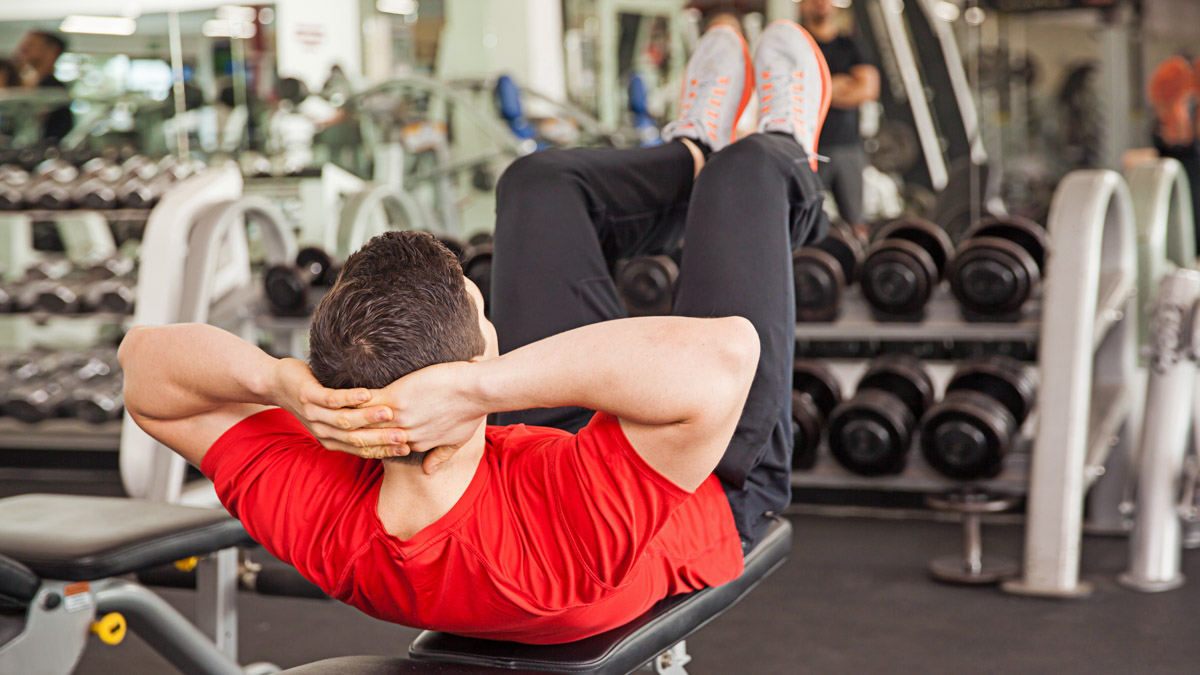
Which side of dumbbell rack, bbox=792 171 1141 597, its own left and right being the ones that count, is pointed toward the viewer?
front

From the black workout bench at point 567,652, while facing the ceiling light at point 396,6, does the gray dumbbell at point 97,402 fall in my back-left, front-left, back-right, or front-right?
front-left

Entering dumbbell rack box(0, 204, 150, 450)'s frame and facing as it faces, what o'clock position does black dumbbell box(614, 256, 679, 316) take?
The black dumbbell is roughly at 9 o'clock from the dumbbell rack.

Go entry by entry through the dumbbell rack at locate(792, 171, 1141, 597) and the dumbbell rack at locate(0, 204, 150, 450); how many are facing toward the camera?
2

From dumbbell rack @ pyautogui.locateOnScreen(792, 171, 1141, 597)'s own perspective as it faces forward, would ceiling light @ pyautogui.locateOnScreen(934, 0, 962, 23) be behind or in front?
behind

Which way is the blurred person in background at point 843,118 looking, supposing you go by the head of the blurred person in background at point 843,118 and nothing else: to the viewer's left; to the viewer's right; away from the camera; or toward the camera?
toward the camera

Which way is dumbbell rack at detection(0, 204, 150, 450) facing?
toward the camera

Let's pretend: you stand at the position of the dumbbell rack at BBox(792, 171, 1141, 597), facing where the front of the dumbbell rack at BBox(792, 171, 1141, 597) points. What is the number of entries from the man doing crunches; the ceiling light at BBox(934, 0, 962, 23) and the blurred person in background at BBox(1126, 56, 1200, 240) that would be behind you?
2

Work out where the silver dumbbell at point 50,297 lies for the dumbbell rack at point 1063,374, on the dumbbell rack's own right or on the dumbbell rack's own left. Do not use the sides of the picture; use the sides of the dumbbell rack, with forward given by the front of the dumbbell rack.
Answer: on the dumbbell rack's own right

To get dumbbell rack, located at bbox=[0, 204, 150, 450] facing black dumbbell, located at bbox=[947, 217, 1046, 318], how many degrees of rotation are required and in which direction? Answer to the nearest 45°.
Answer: approximately 45° to its left

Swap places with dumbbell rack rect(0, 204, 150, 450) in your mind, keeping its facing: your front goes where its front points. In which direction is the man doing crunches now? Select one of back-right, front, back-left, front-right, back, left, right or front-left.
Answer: front

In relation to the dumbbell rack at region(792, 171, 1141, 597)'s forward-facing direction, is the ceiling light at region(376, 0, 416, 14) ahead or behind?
behind

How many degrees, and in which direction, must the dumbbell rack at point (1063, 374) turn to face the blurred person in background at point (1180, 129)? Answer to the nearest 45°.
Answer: approximately 180°

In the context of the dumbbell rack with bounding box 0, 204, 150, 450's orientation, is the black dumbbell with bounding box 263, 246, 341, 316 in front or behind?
in front

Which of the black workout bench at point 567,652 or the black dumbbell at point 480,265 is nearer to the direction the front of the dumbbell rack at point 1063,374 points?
the black workout bench
